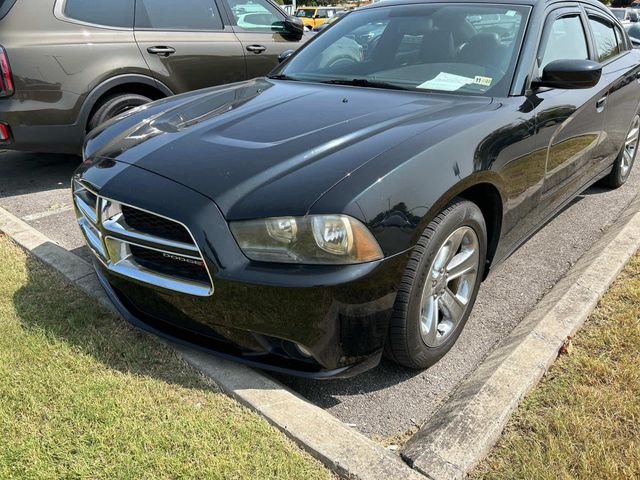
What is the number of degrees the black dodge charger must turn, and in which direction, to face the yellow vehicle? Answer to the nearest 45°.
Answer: approximately 135° to its right

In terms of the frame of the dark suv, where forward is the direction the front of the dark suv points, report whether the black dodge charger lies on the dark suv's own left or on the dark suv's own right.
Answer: on the dark suv's own right

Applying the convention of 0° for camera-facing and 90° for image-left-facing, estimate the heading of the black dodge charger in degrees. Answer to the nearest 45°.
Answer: approximately 45°

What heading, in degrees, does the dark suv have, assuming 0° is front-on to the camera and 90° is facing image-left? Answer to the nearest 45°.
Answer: approximately 225°

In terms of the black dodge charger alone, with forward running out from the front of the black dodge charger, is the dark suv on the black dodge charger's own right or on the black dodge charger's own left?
on the black dodge charger's own right

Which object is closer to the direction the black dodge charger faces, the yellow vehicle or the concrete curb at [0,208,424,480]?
the concrete curb

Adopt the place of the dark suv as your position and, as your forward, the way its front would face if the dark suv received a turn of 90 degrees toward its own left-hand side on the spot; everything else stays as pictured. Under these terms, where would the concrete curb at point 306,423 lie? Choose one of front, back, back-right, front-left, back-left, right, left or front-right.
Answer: back-left

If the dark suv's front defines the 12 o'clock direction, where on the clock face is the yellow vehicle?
The yellow vehicle is roughly at 11 o'clock from the dark suv.

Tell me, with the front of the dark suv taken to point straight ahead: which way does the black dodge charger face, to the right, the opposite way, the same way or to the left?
the opposite way
